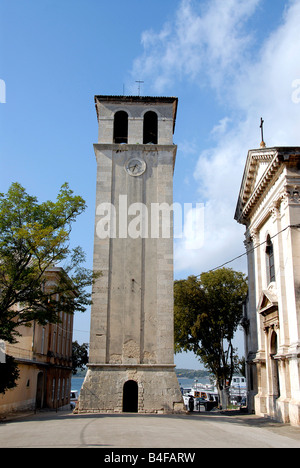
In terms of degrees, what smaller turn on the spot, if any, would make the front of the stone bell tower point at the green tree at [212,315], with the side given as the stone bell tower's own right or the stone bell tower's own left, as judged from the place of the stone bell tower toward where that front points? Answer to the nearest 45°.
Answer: approximately 135° to the stone bell tower's own left

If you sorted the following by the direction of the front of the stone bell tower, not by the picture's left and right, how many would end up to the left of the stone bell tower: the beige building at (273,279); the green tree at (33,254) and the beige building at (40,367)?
1

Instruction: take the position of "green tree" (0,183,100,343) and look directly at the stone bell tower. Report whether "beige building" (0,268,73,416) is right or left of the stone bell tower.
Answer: left

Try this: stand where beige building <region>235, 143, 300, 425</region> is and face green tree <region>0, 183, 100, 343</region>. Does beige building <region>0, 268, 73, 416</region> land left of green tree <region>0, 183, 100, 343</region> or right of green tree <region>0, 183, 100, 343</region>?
right

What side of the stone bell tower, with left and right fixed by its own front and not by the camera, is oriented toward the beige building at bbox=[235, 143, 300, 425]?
left

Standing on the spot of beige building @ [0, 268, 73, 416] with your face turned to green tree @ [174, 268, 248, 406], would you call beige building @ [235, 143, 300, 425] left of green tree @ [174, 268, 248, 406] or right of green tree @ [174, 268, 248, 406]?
right

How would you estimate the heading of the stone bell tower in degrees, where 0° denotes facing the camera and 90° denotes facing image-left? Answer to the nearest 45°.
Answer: approximately 0°

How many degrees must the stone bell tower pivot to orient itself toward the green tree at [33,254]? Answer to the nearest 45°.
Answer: approximately 45° to its right

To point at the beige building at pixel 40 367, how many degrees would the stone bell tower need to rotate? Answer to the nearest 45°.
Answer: approximately 135° to its right

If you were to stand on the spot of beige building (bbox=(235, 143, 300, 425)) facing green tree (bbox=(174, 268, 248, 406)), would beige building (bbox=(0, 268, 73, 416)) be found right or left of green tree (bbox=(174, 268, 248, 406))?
left
